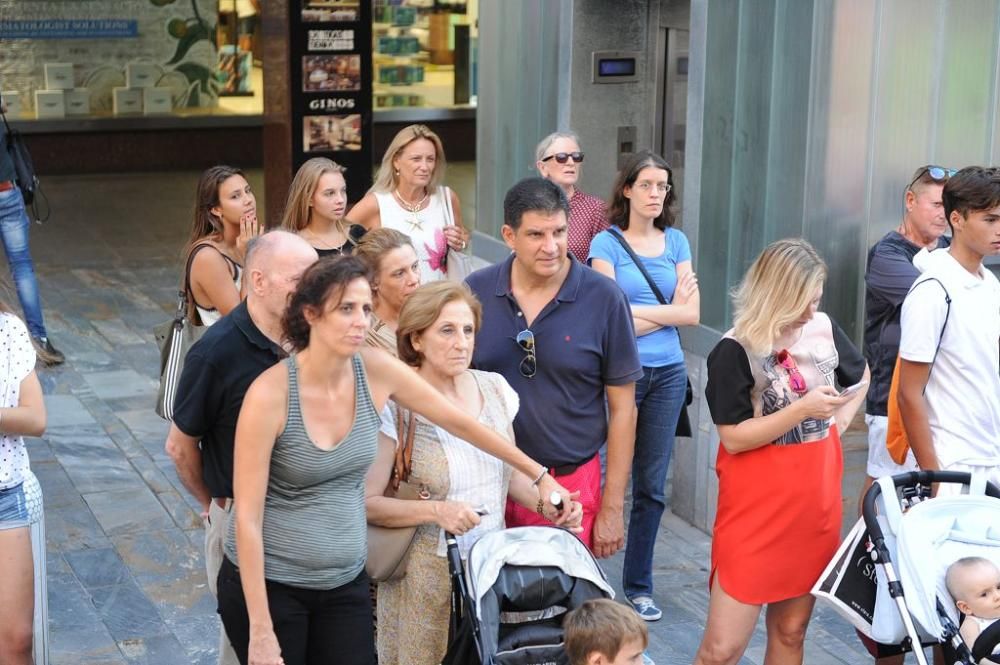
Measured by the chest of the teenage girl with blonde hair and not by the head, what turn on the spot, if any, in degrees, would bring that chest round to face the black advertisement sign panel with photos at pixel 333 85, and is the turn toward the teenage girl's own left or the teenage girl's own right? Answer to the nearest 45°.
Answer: approximately 135° to the teenage girl's own left

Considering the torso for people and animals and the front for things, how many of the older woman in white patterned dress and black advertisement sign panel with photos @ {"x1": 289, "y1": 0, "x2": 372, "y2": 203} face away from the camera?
0

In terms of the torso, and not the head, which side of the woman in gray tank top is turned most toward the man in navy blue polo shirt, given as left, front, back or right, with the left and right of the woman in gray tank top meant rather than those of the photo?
left

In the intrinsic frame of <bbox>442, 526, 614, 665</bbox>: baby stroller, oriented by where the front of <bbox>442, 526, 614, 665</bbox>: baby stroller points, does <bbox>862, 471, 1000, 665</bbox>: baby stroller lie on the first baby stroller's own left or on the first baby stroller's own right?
on the first baby stroller's own left

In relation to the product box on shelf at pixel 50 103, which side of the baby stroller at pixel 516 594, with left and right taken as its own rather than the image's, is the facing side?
back

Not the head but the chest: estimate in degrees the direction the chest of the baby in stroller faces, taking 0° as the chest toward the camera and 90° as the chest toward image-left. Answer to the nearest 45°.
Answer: approximately 315°

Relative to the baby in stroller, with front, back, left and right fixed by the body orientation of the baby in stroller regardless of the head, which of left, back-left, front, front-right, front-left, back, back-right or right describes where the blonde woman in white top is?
back

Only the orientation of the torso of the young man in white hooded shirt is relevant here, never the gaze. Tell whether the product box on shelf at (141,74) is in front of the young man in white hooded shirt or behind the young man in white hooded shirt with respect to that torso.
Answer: behind

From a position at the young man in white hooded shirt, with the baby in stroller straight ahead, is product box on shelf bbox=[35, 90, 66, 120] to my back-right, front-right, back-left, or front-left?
back-right
